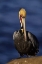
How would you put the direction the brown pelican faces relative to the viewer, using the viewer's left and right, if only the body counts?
facing the viewer
